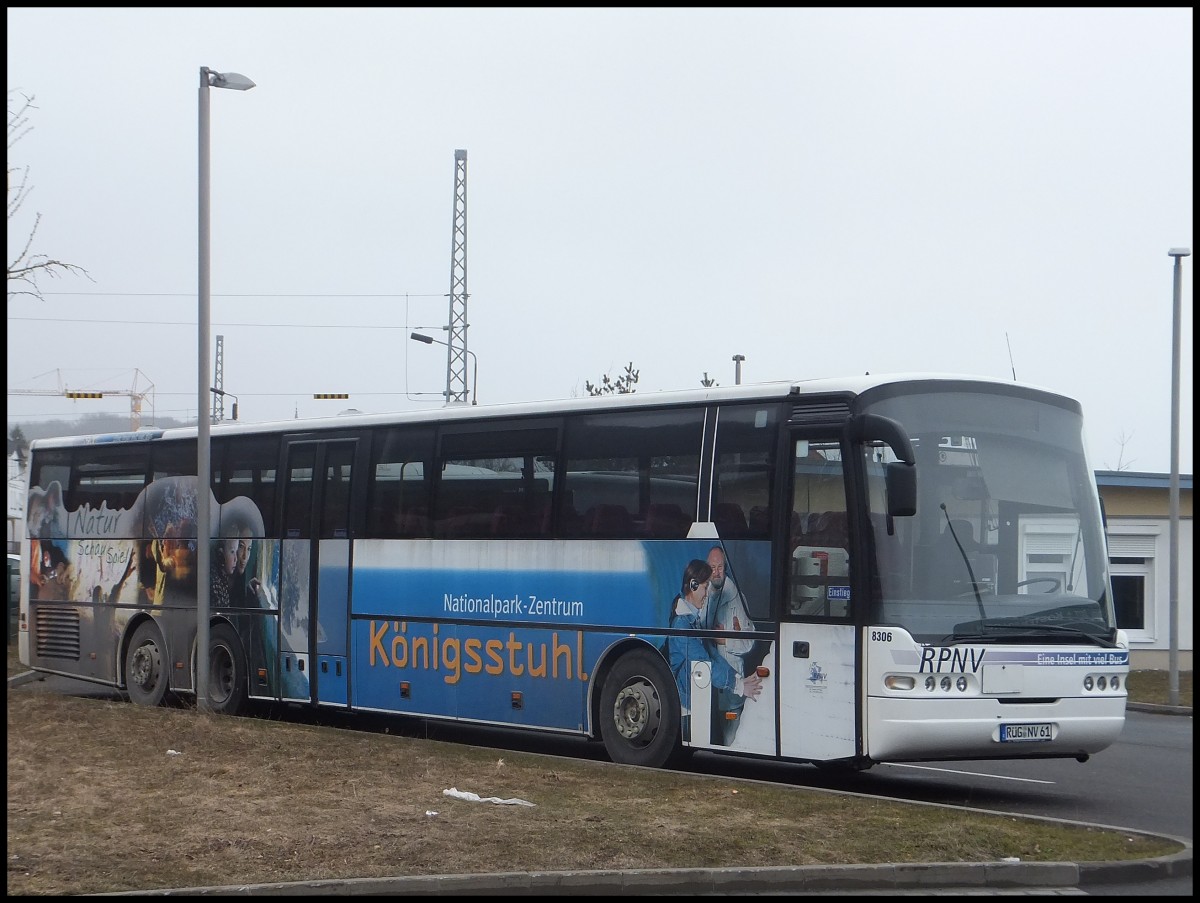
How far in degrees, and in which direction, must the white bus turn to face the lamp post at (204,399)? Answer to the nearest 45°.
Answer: approximately 180°

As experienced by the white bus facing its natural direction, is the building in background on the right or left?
on its left

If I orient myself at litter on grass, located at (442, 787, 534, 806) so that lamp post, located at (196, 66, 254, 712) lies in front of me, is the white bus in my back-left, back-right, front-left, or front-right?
front-right

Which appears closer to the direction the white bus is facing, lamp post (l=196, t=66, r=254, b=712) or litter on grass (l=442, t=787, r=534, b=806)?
the litter on grass

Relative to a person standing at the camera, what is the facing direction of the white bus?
facing the viewer and to the right of the viewer
